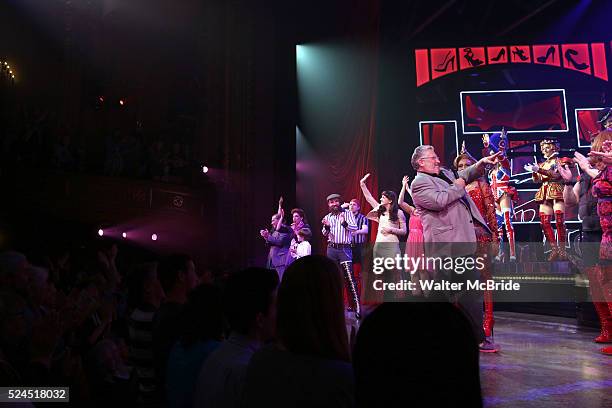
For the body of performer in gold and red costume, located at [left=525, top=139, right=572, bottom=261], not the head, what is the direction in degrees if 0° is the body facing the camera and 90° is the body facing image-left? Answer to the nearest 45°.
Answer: approximately 45°

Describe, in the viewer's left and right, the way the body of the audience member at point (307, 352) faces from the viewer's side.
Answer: facing away from the viewer

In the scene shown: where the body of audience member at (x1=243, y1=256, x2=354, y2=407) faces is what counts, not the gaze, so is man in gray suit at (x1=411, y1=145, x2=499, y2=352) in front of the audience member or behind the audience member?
in front

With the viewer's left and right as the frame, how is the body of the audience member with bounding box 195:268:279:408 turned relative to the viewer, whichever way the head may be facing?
facing away from the viewer and to the right of the viewer

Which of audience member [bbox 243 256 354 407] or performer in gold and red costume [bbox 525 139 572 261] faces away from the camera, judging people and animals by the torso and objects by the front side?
the audience member

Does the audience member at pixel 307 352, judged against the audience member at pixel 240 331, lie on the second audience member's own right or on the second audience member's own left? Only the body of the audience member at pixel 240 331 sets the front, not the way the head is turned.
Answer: on the second audience member's own right

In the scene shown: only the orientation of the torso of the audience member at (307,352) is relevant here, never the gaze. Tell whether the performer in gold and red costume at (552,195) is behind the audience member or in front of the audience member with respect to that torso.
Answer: in front

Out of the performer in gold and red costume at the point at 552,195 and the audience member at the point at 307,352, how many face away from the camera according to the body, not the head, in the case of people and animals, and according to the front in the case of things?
1

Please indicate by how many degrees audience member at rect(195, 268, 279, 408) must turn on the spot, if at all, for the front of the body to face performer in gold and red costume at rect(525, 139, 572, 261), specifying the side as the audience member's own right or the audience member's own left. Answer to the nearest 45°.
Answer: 0° — they already face them

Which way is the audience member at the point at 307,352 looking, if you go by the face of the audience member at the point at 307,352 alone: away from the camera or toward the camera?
away from the camera
